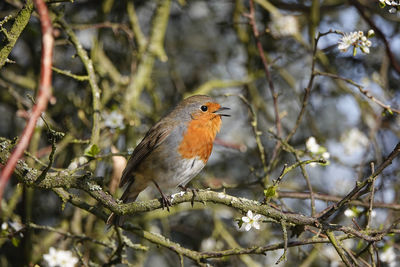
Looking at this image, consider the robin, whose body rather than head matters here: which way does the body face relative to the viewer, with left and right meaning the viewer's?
facing to the right of the viewer

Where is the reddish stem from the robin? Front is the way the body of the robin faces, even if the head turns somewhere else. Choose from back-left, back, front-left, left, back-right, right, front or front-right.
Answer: right
